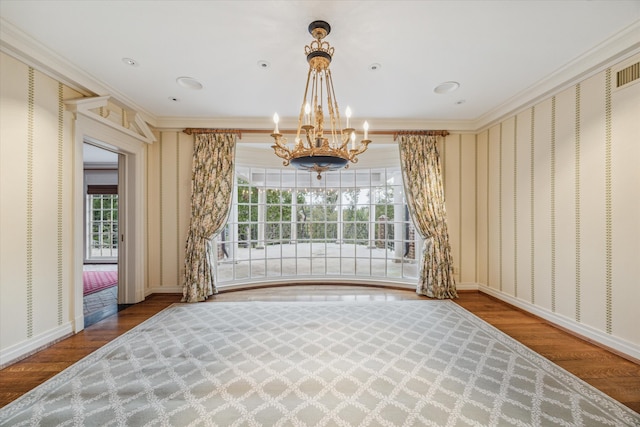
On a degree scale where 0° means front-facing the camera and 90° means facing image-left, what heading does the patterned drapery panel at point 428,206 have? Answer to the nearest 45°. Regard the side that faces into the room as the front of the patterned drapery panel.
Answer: approximately 0°

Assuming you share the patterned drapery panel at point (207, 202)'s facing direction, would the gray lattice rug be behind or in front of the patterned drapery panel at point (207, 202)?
in front

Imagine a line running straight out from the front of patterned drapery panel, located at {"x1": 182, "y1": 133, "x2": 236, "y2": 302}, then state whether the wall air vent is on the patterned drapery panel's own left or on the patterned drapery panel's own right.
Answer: on the patterned drapery panel's own left

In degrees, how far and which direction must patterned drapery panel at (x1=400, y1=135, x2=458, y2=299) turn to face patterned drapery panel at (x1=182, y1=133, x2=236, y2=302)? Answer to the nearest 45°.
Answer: approximately 45° to its right

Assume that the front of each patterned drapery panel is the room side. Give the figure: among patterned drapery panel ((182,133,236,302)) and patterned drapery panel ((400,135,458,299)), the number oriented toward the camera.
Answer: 2

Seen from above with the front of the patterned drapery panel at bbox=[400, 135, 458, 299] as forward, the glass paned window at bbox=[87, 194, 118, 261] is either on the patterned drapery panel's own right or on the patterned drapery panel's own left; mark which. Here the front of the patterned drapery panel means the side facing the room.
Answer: on the patterned drapery panel's own right

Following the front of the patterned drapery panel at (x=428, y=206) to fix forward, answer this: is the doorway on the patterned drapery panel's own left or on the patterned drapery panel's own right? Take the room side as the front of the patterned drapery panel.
on the patterned drapery panel's own right

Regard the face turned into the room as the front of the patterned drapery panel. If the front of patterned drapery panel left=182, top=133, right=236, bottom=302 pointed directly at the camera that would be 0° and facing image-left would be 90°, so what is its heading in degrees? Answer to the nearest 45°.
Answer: approximately 0°
